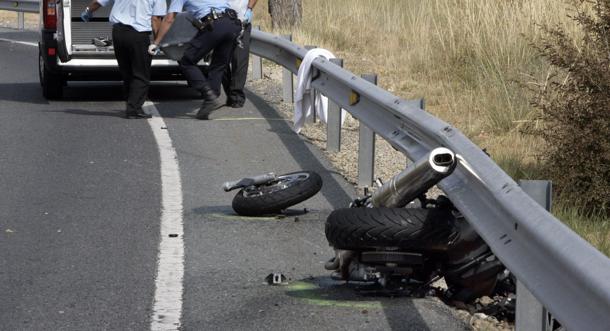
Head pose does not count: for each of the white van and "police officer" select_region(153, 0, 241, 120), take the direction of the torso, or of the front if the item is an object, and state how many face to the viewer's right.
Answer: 0

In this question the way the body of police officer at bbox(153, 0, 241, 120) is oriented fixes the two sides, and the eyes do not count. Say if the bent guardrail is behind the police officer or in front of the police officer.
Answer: behind

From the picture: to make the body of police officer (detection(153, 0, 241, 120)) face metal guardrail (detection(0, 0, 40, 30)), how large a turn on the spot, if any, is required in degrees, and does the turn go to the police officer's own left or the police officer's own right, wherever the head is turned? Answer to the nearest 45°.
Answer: approximately 45° to the police officer's own right

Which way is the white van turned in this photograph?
away from the camera

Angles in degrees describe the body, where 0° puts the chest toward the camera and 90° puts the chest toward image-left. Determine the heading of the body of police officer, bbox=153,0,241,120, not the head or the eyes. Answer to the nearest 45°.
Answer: approximately 135°

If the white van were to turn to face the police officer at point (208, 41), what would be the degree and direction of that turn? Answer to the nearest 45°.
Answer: approximately 135° to its right

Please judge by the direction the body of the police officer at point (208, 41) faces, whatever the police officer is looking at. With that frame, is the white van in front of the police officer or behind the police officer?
in front

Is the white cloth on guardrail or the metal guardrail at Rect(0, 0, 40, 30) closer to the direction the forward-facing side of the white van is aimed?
the metal guardrail

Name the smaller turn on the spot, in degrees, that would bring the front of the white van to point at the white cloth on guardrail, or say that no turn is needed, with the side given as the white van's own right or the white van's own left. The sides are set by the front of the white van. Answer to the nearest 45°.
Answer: approximately 135° to the white van's own right

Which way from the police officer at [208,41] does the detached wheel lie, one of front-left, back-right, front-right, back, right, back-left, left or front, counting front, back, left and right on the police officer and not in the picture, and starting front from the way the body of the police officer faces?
back-left

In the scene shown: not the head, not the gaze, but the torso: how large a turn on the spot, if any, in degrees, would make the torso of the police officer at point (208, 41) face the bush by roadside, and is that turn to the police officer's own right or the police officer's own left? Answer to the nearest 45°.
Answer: approximately 180°

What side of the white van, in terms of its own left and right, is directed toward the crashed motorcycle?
back
